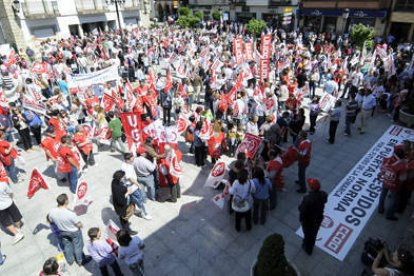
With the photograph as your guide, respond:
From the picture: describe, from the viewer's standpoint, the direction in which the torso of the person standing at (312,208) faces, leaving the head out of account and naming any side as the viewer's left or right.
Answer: facing away from the viewer

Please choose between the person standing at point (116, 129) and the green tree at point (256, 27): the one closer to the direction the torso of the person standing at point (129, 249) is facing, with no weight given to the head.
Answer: the person standing

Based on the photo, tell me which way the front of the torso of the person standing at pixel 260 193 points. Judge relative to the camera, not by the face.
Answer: away from the camera

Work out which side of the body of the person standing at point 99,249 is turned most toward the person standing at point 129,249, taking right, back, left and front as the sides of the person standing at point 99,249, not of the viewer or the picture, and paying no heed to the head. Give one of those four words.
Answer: right

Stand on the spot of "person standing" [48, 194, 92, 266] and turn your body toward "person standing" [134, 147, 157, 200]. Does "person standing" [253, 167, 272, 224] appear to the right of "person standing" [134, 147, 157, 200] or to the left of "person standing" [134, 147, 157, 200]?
right

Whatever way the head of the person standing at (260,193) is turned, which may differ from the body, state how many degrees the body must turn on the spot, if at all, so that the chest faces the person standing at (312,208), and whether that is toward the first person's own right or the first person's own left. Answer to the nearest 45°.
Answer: approximately 135° to the first person's own right

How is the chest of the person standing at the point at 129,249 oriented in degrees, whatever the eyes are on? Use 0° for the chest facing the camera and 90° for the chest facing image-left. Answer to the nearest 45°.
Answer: approximately 180°
